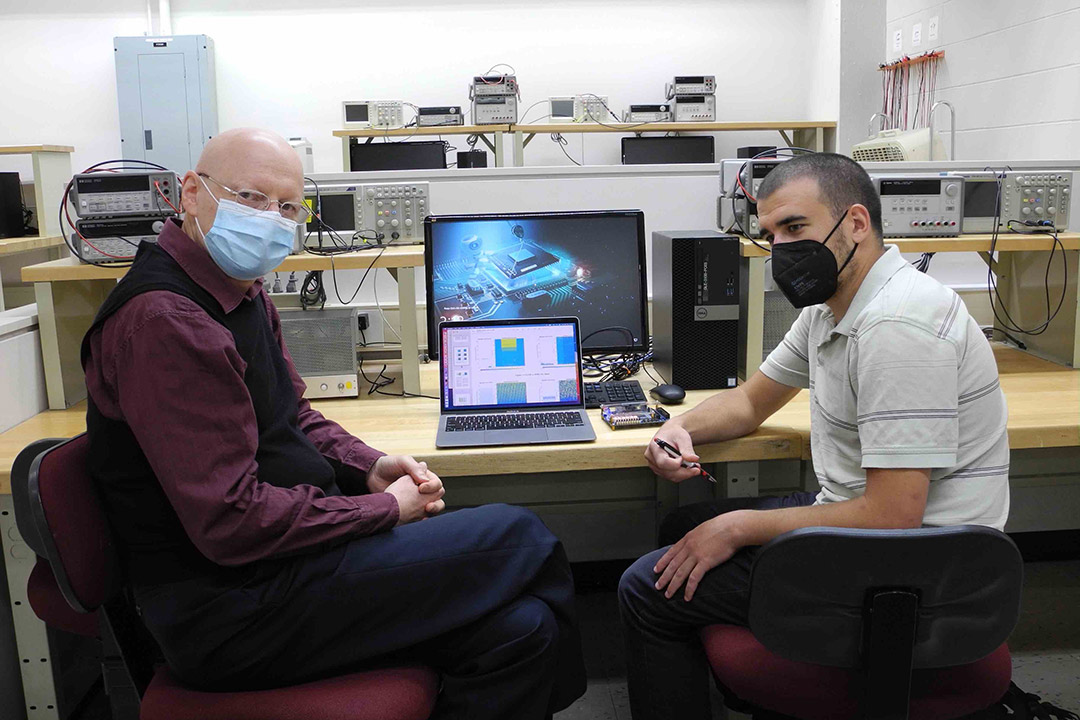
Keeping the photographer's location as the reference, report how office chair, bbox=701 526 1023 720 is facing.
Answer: facing away from the viewer and to the left of the viewer

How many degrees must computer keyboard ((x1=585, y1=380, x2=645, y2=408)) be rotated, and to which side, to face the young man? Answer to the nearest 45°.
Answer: approximately 45° to its left

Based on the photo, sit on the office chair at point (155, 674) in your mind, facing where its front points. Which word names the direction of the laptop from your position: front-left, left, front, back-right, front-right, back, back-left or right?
front-left

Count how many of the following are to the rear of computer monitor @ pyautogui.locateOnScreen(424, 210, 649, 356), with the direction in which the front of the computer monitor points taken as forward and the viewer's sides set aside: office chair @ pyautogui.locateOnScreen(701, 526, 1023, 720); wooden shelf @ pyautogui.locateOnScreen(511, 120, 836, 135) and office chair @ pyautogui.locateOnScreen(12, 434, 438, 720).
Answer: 1

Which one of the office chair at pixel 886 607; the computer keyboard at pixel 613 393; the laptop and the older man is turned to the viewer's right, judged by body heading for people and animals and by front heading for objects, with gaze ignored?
the older man

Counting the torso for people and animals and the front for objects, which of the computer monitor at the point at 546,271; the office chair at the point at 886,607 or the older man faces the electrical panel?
the office chair

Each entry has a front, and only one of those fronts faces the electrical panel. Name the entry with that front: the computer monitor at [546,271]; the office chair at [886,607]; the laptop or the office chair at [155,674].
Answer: the office chair at [886,607]

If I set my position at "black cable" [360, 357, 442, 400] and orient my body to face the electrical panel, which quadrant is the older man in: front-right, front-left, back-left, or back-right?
back-left

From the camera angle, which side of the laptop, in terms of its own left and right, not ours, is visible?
front

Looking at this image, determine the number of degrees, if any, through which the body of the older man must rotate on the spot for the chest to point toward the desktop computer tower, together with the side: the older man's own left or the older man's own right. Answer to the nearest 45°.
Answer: approximately 45° to the older man's own left

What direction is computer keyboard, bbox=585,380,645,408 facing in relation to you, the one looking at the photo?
facing the viewer

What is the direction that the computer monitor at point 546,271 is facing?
toward the camera

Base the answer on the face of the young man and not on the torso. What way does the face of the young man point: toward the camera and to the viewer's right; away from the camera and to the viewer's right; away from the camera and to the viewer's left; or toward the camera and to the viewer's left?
toward the camera and to the viewer's left

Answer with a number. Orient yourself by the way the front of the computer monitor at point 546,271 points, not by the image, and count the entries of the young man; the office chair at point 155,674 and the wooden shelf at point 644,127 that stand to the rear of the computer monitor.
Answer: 1

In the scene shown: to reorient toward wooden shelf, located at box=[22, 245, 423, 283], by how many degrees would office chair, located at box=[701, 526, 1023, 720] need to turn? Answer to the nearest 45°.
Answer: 0° — it already faces it
